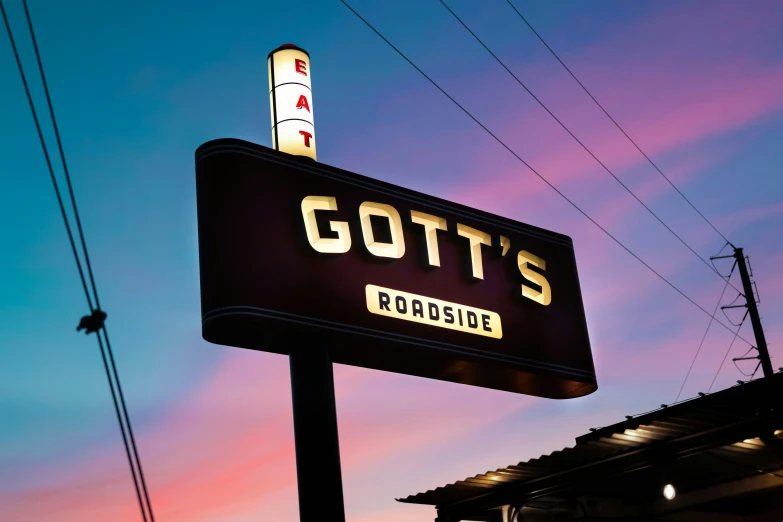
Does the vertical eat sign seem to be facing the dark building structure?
no

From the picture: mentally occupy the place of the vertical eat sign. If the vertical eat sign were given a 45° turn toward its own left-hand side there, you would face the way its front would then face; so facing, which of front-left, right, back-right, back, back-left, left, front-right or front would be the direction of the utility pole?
front-left

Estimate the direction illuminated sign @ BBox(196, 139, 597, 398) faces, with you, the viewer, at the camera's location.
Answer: facing the viewer and to the right of the viewer

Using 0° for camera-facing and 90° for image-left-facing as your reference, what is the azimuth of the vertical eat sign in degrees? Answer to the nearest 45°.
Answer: approximately 315°

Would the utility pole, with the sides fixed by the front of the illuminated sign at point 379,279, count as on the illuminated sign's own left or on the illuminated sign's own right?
on the illuminated sign's own left
